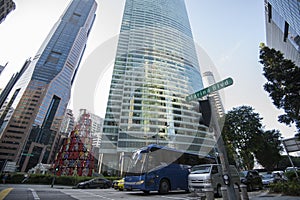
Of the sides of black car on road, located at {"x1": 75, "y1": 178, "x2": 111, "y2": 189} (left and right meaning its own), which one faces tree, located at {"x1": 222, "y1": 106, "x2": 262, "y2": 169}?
back

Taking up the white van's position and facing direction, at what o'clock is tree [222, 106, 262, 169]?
The tree is roughly at 5 o'clock from the white van.

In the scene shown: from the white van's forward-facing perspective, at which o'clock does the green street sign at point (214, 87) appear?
The green street sign is roughly at 10 o'clock from the white van.

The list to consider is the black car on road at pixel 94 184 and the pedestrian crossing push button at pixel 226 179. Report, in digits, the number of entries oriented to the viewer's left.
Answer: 1

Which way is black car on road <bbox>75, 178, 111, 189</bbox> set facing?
to the viewer's left

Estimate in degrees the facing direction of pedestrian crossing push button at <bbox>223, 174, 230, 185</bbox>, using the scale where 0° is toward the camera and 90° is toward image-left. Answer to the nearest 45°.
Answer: approximately 0°

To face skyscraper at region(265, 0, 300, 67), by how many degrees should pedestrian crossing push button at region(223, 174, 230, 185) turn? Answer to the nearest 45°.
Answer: approximately 135° to its left

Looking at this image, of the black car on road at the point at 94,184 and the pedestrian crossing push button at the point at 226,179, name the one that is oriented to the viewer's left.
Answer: the black car on road

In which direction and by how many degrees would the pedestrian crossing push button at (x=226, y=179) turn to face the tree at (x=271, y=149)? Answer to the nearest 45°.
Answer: approximately 180°

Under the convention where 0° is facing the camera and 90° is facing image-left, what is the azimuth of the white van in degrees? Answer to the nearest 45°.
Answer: approximately 45°
